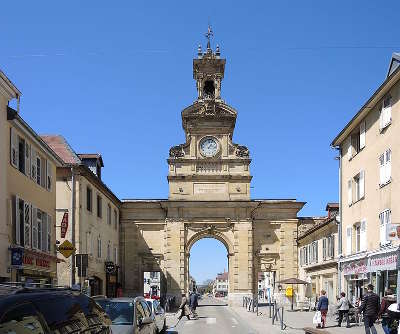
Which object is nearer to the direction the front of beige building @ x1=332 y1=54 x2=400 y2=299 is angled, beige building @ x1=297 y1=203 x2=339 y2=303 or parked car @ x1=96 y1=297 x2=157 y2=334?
the parked car

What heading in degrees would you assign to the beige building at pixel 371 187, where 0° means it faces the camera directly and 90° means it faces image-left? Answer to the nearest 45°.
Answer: approximately 45°

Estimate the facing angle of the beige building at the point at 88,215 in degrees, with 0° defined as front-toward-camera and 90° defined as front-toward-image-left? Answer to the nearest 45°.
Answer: approximately 315°

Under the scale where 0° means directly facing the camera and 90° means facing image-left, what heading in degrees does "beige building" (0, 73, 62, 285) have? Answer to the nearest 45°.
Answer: approximately 315°

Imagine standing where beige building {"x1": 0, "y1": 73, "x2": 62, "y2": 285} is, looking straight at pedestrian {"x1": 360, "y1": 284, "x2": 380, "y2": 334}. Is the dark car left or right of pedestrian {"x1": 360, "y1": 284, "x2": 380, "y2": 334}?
right

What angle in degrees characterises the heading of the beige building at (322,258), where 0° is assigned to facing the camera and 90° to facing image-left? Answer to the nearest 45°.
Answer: approximately 45°

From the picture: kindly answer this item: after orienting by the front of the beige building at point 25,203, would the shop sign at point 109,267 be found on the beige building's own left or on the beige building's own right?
on the beige building's own left
